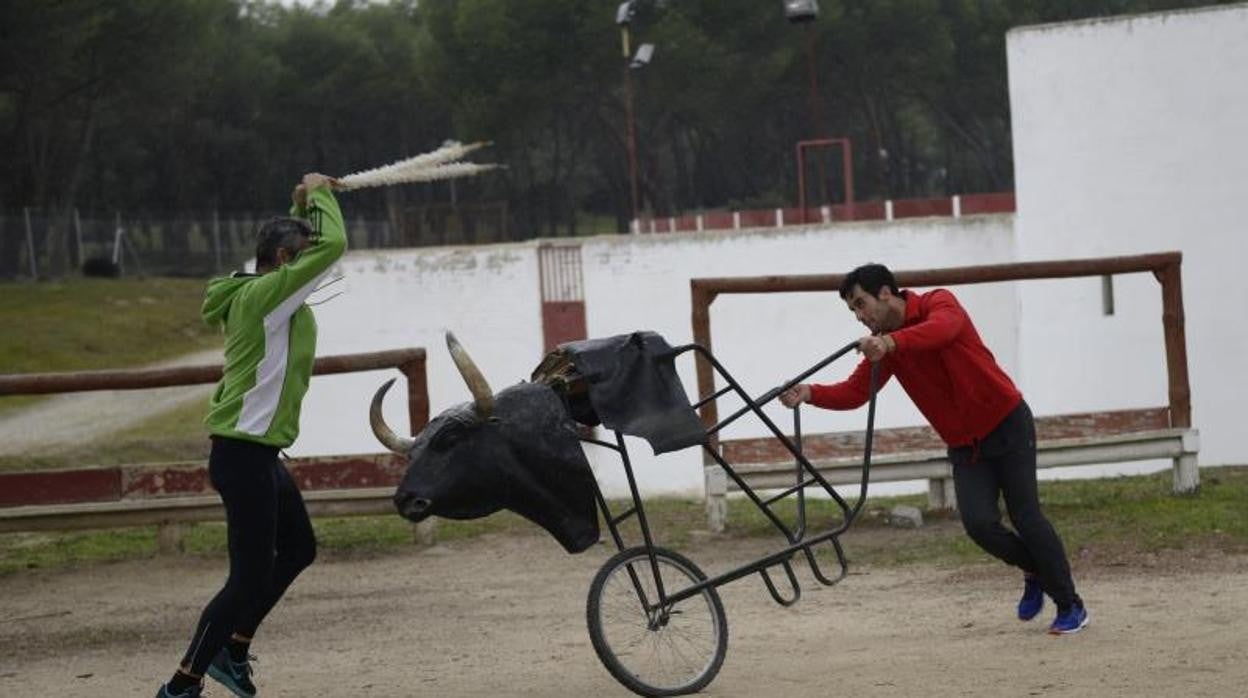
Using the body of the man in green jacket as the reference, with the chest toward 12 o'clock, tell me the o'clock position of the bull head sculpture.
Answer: The bull head sculpture is roughly at 1 o'clock from the man in green jacket.

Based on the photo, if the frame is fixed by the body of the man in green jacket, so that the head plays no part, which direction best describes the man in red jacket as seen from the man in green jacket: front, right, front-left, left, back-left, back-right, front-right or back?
front

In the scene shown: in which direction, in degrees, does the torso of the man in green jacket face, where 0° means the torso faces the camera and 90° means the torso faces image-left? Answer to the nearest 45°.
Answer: approximately 270°

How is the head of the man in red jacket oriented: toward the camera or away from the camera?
toward the camera

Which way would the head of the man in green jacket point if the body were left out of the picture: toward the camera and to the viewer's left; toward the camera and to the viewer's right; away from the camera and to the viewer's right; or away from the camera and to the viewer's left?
away from the camera and to the viewer's right

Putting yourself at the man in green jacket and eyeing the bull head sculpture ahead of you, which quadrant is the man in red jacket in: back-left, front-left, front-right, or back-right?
front-left
